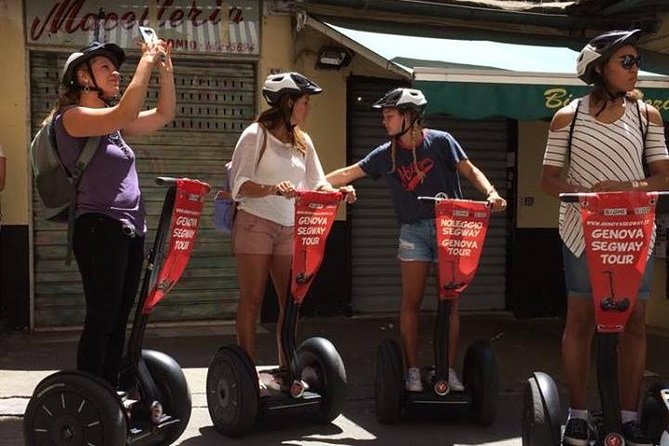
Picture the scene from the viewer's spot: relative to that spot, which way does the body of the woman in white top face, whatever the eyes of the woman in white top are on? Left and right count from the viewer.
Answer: facing the viewer and to the right of the viewer

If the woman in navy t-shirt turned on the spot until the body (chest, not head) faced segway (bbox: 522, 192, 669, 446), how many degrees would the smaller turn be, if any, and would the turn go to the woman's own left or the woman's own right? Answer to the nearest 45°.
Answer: approximately 45° to the woman's own left

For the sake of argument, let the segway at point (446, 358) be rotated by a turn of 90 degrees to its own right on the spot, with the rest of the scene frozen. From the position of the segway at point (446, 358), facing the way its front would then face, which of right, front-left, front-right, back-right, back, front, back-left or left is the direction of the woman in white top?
front

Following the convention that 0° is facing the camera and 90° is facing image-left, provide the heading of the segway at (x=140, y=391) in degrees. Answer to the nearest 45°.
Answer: approximately 315°

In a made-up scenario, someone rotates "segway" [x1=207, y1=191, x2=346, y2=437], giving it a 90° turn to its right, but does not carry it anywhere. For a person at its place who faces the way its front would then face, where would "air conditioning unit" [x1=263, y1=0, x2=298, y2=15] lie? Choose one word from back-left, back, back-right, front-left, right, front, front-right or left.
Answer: back-right

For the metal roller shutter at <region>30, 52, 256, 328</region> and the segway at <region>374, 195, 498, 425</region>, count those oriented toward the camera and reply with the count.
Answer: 2

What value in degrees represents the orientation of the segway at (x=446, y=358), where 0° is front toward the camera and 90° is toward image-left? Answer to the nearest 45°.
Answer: approximately 0°

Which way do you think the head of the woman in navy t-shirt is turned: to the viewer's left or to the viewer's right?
to the viewer's left

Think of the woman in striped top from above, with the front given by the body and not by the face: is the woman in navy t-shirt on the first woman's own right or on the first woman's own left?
on the first woman's own right

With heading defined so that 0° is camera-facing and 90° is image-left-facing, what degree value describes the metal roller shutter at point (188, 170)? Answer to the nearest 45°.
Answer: approximately 0°

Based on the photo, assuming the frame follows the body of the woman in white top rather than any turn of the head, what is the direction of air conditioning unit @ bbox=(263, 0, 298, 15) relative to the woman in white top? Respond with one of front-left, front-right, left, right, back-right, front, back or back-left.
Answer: back-left
